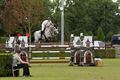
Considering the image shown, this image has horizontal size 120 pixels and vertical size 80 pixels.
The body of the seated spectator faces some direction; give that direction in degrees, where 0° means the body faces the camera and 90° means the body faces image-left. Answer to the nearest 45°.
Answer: approximately 270°

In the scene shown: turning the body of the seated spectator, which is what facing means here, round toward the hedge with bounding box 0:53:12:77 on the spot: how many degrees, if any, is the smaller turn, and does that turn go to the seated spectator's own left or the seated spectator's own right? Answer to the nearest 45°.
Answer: approximately 135° to the seated spectator's own left
